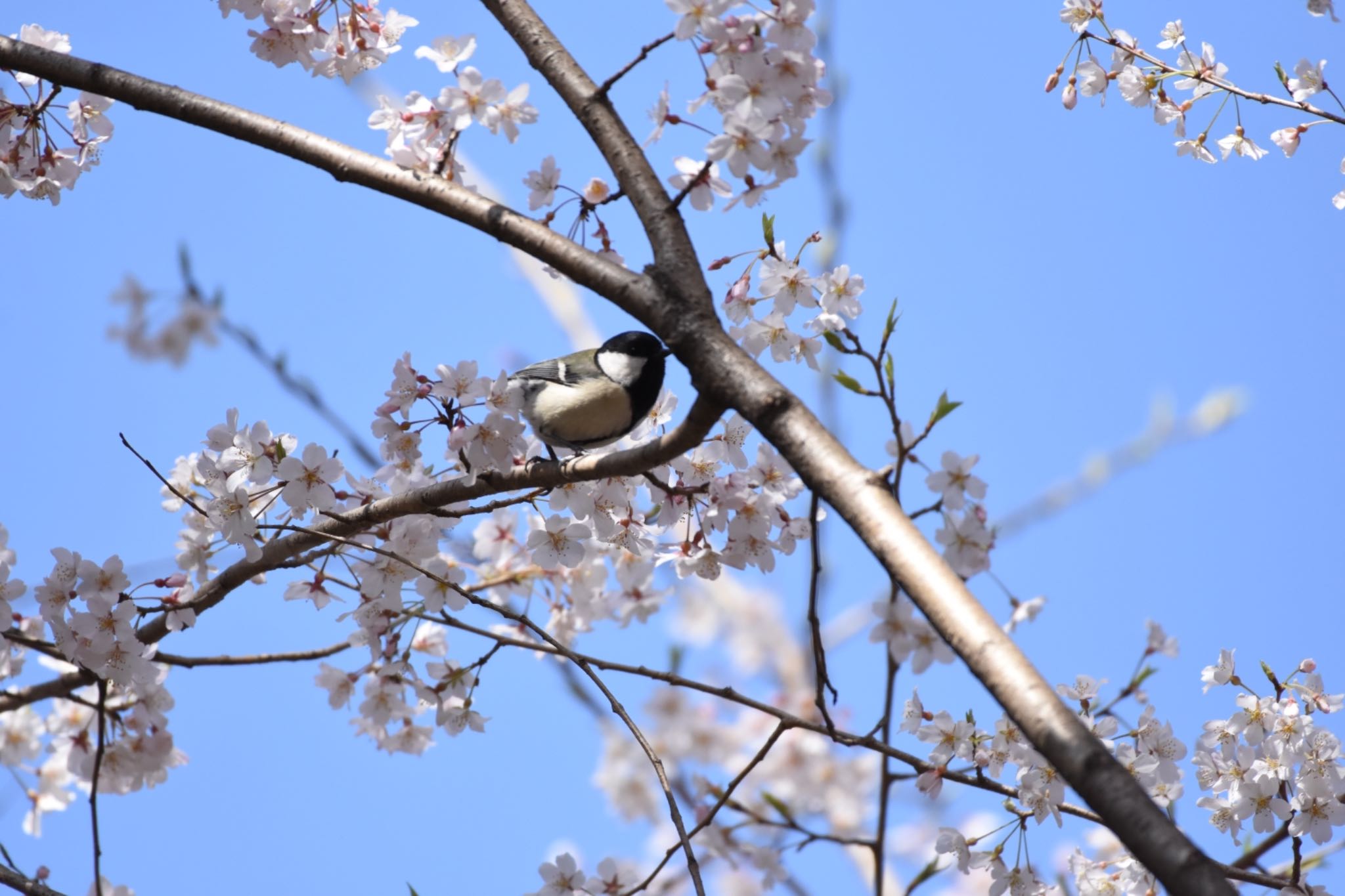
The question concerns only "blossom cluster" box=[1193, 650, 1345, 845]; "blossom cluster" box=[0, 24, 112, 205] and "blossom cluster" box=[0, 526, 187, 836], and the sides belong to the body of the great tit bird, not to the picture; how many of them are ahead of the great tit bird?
1

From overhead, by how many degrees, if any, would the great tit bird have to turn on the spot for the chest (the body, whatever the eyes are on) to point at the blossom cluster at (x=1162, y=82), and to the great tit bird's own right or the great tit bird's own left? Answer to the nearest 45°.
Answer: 0° — it already faces it

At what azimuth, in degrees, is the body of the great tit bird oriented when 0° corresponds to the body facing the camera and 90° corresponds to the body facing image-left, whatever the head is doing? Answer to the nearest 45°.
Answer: approximately 270°

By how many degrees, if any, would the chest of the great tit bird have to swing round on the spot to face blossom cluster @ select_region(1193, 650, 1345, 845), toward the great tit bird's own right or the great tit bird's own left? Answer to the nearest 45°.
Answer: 0° — it already faces it
